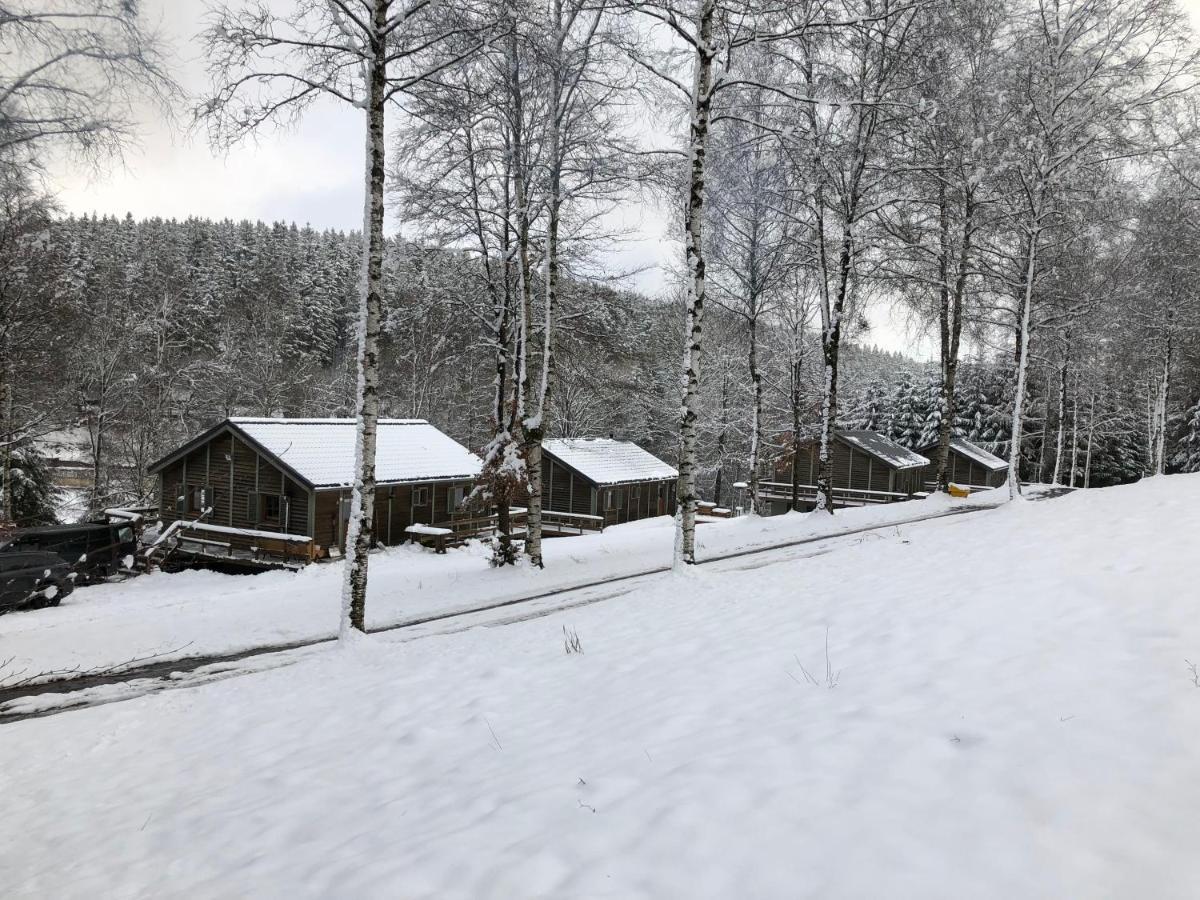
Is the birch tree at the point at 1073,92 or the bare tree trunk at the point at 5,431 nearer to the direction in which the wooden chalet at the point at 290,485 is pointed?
the bare tree trunk

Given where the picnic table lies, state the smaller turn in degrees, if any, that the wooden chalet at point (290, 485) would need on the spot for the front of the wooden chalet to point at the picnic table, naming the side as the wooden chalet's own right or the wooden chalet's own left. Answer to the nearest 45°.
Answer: approximately 90° to the wooden chalet's own left

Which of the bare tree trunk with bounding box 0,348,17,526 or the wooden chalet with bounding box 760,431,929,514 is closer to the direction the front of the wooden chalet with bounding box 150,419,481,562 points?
the bare tree trunk

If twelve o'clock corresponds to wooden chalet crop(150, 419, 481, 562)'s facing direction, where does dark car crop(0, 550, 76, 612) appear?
The dark car is roughly at 3 o'clock from the wooden chalet.

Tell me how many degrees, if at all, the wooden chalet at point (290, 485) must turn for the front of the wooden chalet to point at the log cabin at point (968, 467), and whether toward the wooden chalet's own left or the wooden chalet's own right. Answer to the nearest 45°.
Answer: approximately 135° to the wooden chalet's own left

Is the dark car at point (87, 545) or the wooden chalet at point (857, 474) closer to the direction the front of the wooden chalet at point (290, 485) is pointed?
the dark car

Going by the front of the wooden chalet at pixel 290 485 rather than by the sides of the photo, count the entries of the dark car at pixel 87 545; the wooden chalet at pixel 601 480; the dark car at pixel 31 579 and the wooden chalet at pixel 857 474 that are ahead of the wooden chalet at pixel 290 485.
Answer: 2

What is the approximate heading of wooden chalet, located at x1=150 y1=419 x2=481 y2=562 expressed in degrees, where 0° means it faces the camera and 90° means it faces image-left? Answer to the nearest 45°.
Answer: approximately 45°

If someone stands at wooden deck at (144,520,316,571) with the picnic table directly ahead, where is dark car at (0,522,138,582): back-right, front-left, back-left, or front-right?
back-right
